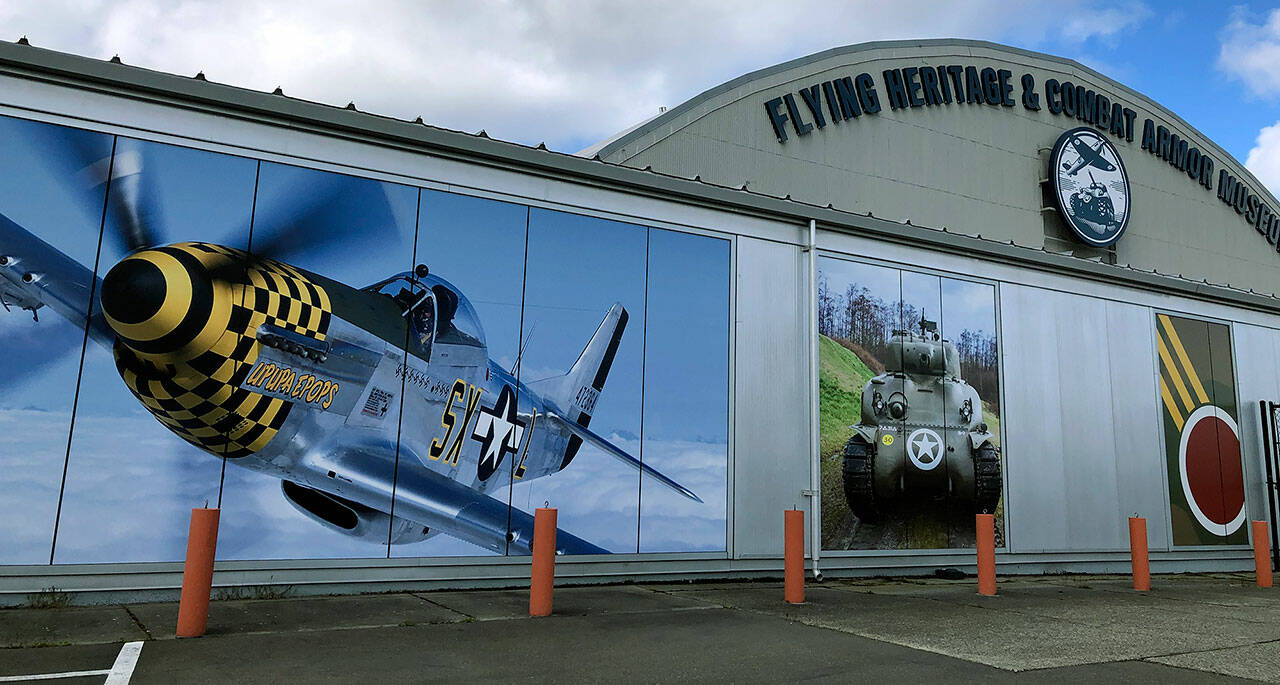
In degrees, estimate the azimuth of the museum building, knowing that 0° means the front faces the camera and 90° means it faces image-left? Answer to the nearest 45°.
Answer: approximately 315°

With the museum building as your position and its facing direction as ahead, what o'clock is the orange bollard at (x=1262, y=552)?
The orange bollard is roughly at 10 o'clock from the museum building.

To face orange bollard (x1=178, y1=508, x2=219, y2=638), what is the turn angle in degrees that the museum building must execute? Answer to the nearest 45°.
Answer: approximately 90° to its right
